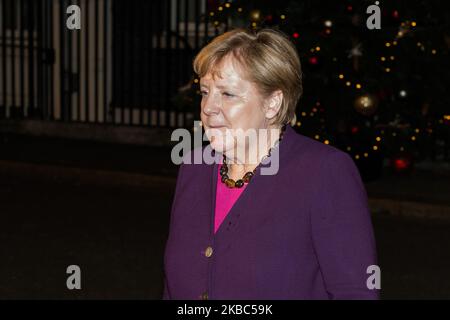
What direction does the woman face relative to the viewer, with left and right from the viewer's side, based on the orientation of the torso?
facing the viewer and to the left of the viewer

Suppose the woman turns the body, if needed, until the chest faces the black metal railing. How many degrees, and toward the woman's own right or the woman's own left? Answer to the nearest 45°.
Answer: approximately 135° to the woman's own right

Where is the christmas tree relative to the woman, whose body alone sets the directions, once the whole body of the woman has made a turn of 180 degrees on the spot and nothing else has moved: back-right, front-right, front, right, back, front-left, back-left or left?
front-left
